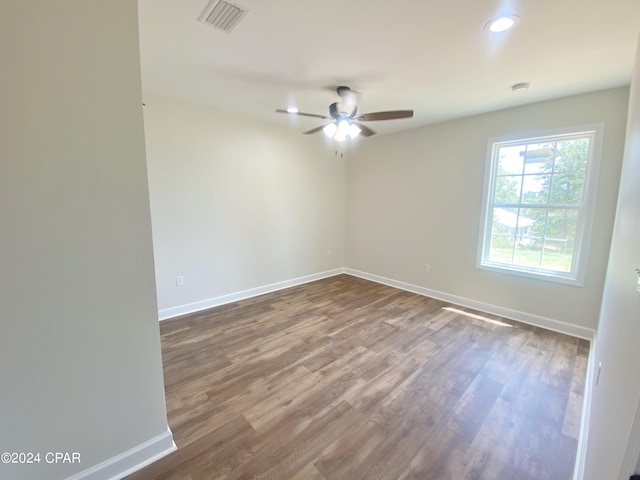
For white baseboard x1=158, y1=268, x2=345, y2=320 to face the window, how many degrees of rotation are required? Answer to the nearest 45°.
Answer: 0° — it already faces it

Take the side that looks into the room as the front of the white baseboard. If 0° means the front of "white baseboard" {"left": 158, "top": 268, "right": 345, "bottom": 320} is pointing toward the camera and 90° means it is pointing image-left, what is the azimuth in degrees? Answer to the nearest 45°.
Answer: approximately 315°

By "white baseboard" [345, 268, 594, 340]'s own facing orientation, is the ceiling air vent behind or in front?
in front

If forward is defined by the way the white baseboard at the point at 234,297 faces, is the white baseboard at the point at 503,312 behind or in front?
in front

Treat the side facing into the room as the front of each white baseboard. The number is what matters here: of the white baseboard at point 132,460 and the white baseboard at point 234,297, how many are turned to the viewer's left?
0

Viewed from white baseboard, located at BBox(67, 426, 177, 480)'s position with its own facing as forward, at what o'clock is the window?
The window is roughly at 11 o'clock from the white baseboard.
